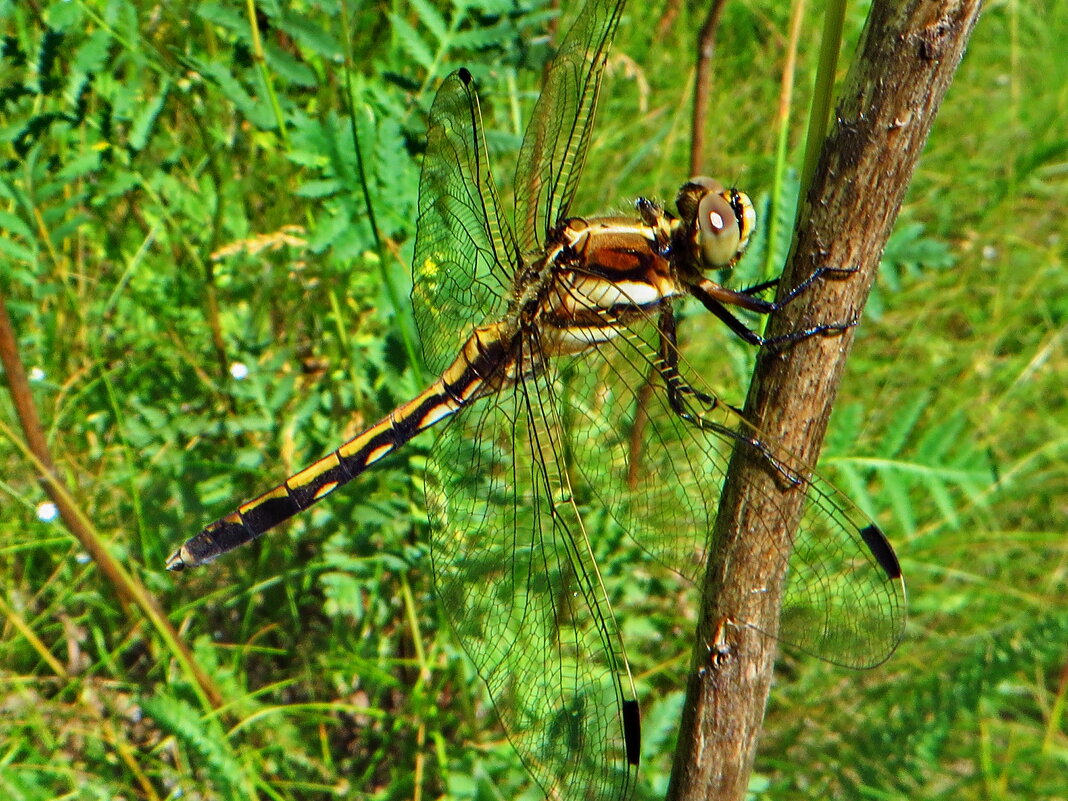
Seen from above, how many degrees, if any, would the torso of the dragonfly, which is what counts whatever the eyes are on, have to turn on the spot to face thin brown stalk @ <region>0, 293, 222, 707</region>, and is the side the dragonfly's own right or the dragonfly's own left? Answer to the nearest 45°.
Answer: approximately 180°

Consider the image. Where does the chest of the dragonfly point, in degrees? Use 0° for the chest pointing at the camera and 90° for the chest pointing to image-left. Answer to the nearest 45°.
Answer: approximately 270°
